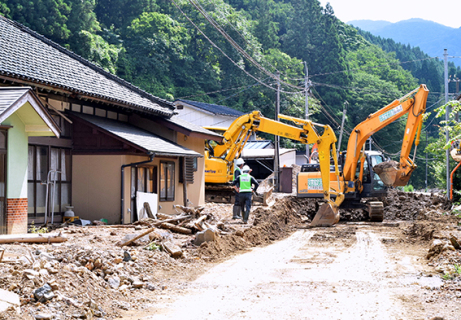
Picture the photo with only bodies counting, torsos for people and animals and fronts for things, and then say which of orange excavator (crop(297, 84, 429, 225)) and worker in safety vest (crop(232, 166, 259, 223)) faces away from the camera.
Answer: the worker in safety vest

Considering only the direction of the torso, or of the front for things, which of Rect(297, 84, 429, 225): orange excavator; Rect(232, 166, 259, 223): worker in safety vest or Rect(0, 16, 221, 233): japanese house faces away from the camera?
the worker in safety vest

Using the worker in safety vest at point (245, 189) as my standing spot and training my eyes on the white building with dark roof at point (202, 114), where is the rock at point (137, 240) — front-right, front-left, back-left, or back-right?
back-left

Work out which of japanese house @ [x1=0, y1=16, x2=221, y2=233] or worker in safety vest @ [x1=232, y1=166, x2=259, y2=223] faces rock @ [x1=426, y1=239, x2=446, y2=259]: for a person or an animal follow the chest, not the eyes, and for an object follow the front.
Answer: the japanese house

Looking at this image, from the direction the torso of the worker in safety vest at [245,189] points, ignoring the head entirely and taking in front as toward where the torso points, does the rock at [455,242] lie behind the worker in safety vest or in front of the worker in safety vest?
behind

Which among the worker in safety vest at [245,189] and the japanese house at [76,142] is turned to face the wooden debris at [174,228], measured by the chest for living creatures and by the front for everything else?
the japanese house

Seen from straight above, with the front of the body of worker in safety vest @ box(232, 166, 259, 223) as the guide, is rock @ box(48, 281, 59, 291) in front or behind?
behind

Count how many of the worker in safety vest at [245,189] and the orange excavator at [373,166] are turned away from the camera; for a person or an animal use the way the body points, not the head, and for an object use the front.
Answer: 1

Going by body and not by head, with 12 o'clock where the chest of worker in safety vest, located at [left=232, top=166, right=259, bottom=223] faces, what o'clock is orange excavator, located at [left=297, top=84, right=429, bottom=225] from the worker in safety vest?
The orange excavator is roughly at 2 o'clock from the worker in safety vest.

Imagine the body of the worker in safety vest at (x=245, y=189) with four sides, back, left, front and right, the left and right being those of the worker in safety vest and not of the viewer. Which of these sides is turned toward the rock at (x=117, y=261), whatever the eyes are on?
back

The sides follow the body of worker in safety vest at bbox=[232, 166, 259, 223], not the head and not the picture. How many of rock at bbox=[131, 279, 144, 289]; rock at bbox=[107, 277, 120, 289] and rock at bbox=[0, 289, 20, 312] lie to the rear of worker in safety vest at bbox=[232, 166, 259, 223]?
3

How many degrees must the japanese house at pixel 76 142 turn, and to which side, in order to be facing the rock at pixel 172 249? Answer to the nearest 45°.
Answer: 0° — it already faces it

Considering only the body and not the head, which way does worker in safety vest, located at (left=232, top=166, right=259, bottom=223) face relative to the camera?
away from the camera

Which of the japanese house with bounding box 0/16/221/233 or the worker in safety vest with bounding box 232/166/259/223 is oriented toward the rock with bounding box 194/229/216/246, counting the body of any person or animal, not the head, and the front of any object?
the japanese house

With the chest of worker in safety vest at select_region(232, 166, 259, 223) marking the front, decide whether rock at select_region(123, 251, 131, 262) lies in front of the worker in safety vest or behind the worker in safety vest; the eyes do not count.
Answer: behind

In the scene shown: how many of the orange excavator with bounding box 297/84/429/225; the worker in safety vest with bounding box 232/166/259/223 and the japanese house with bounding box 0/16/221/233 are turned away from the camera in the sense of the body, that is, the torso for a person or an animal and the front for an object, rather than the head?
1
